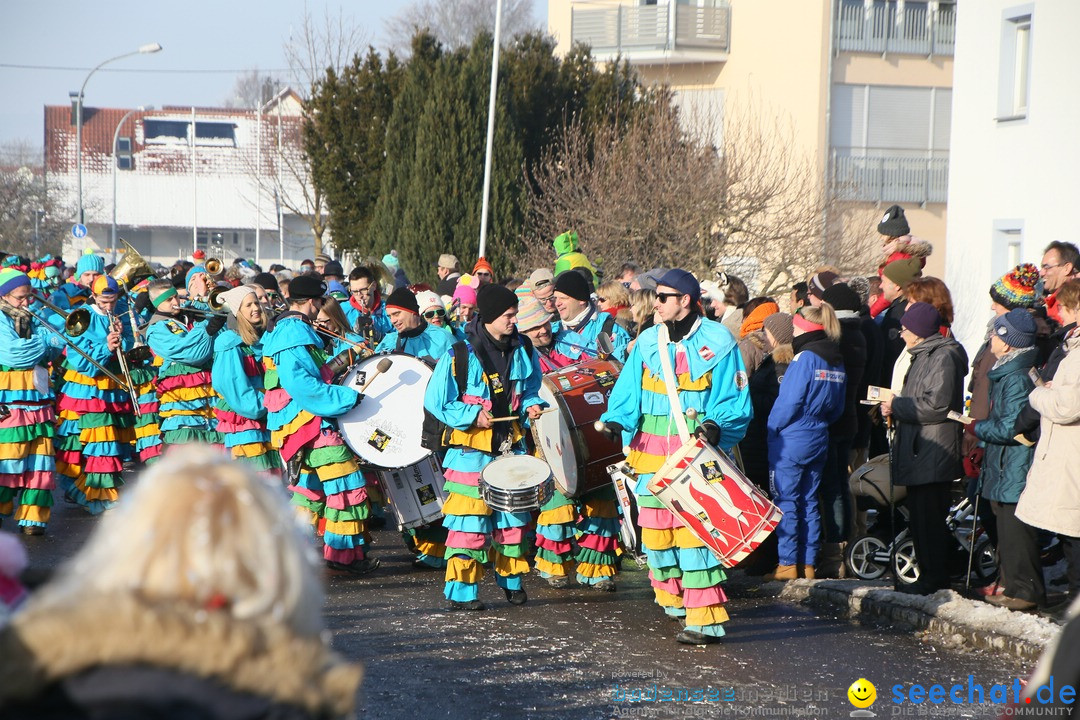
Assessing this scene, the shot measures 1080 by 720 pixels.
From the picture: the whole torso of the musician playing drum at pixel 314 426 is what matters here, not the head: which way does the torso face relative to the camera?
to the viewer's right

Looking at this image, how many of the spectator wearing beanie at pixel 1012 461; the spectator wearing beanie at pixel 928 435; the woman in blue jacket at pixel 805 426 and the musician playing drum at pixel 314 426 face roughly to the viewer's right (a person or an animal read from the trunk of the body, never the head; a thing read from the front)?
1

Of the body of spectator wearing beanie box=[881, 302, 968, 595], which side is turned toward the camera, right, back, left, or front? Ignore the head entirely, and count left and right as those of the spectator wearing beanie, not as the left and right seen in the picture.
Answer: left

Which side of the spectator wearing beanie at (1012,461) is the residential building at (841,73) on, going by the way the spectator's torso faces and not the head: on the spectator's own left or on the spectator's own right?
on the spectator's own right

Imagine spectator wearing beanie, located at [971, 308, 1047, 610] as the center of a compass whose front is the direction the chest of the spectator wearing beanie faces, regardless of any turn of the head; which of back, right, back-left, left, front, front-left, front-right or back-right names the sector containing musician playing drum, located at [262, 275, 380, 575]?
front

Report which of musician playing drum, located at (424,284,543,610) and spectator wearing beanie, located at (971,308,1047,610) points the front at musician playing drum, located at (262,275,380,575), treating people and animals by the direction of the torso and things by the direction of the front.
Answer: the spectator wearing beanie

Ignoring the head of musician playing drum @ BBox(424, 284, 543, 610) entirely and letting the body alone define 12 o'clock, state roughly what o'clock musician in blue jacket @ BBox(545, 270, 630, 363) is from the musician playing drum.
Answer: The musician in blue jacket is roughly at 8 o'clock from the musician playing drum.

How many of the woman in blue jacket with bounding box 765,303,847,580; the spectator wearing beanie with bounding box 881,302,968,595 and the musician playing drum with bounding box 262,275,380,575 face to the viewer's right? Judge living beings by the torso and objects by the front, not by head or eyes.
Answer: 1

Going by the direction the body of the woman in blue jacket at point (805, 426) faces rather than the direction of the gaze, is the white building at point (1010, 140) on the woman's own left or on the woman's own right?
on the woman's own right

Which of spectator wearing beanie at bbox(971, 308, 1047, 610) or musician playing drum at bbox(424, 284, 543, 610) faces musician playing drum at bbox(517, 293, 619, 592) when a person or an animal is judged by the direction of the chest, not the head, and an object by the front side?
the spectator wearing beanie

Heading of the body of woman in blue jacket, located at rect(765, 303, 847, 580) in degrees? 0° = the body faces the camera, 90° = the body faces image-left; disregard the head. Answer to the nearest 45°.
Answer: approximately 135°

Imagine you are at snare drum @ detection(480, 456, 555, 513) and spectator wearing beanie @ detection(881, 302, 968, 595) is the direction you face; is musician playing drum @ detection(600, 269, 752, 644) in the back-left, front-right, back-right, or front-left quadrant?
front-right

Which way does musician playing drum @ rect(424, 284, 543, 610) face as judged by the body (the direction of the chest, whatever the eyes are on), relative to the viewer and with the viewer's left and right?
facing the viewer and to the right of the viewer

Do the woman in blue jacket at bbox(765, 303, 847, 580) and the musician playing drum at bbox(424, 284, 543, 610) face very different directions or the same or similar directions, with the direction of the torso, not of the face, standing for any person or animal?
very different directions

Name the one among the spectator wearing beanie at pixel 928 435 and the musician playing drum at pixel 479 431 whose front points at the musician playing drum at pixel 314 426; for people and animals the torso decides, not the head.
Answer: the spectator wearing beanie

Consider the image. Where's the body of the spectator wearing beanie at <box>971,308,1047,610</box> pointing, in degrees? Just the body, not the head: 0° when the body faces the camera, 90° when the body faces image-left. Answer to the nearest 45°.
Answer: approximately 90°

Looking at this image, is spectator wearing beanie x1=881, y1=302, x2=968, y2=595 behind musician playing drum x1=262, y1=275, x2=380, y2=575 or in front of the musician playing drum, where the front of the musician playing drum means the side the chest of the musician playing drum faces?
in front
